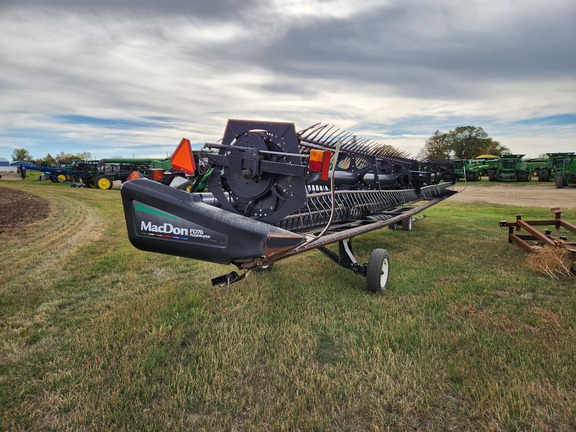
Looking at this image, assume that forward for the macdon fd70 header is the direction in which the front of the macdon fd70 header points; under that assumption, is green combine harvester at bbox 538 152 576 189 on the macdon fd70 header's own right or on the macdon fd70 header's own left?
on the macdon fd70 header's own left

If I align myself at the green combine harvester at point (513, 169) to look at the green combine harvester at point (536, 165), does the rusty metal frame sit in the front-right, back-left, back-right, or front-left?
back-right

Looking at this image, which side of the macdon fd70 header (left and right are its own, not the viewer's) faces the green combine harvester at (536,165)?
left

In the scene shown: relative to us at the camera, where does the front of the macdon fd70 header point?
facing the viewer and to the right of the viewer

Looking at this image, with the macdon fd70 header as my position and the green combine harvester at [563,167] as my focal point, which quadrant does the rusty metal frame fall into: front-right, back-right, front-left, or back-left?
front-right

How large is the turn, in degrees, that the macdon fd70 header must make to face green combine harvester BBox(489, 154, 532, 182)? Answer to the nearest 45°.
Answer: approximately 90° to its left

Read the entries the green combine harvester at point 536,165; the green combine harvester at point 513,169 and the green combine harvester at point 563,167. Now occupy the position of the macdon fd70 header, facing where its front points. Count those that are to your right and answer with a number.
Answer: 0
